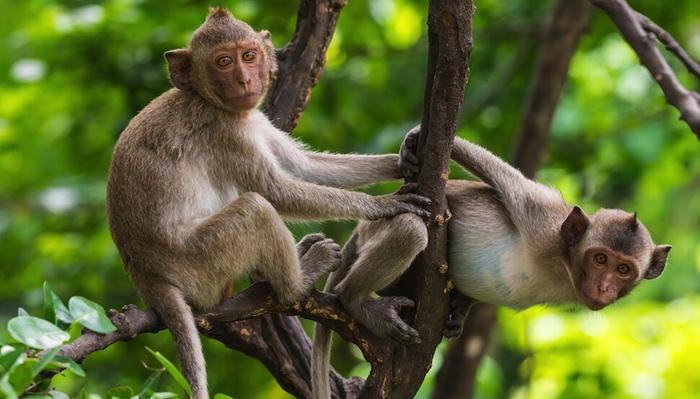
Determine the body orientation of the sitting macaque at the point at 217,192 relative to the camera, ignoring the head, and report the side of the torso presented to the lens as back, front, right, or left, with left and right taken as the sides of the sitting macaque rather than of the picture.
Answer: right

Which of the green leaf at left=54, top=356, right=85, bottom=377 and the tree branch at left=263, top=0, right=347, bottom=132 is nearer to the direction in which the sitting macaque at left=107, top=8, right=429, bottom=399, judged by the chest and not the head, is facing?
the tree branch

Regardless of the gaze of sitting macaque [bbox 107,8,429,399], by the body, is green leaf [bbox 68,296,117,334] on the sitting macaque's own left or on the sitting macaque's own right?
on the sitting macaque's own right

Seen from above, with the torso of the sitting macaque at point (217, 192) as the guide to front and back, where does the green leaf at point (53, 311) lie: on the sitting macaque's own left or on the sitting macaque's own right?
on the sitting macaque's own right

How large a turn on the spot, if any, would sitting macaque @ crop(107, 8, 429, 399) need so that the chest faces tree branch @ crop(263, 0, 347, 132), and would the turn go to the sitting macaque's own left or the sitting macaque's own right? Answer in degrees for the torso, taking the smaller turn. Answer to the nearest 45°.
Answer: approximately 45° to the sitting macaque's own left

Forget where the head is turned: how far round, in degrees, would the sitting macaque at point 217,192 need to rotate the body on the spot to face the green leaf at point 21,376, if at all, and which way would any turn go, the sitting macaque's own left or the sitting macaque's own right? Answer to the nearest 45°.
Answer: approximately 90° to the sitting macaque's own right

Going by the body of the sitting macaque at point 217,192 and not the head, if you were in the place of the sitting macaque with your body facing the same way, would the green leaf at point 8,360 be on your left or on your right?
on your right

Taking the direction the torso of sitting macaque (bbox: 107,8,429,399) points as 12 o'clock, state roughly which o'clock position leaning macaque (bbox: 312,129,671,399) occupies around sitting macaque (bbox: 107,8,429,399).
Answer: leaning macaque (bbox: 312,129,671,399) is roughly at 12 o'clock from sitting macaque (bbox: 107,8,429,399).
